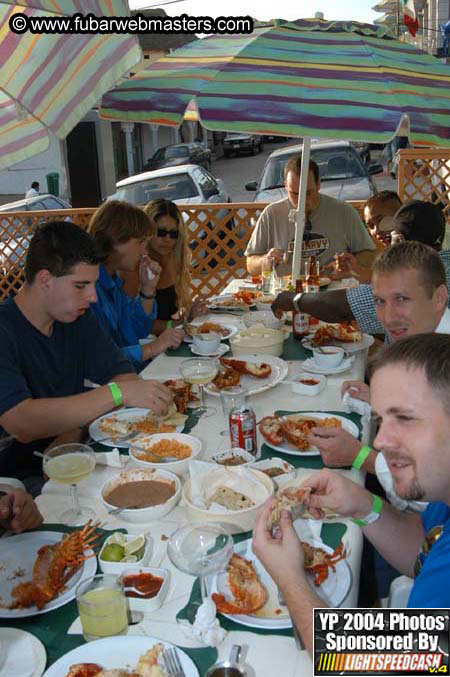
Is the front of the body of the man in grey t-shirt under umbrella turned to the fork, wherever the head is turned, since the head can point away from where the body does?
yes

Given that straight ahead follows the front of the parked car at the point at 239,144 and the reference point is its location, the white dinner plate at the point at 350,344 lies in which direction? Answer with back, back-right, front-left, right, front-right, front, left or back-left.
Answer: front-left

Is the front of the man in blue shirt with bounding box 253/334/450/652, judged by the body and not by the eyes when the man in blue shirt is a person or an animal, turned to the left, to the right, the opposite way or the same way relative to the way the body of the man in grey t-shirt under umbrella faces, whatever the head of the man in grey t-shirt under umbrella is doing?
to the right

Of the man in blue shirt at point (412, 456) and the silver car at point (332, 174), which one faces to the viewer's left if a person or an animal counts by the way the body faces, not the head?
the man in blue shirt

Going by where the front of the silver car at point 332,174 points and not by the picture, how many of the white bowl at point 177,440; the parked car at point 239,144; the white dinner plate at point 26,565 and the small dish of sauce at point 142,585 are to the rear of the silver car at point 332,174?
1

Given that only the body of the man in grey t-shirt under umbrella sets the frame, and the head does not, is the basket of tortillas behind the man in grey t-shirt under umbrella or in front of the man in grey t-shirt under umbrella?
in front

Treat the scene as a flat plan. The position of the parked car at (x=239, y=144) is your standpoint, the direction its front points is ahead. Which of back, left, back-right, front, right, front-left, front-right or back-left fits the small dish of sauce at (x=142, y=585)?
front-left

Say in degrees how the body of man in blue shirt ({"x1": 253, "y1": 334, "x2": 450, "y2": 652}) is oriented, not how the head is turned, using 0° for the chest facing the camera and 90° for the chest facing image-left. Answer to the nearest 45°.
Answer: approximately 90°

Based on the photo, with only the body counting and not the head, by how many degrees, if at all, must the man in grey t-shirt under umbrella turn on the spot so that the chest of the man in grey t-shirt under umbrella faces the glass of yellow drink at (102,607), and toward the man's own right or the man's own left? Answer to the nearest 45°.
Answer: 0° — they already face it
